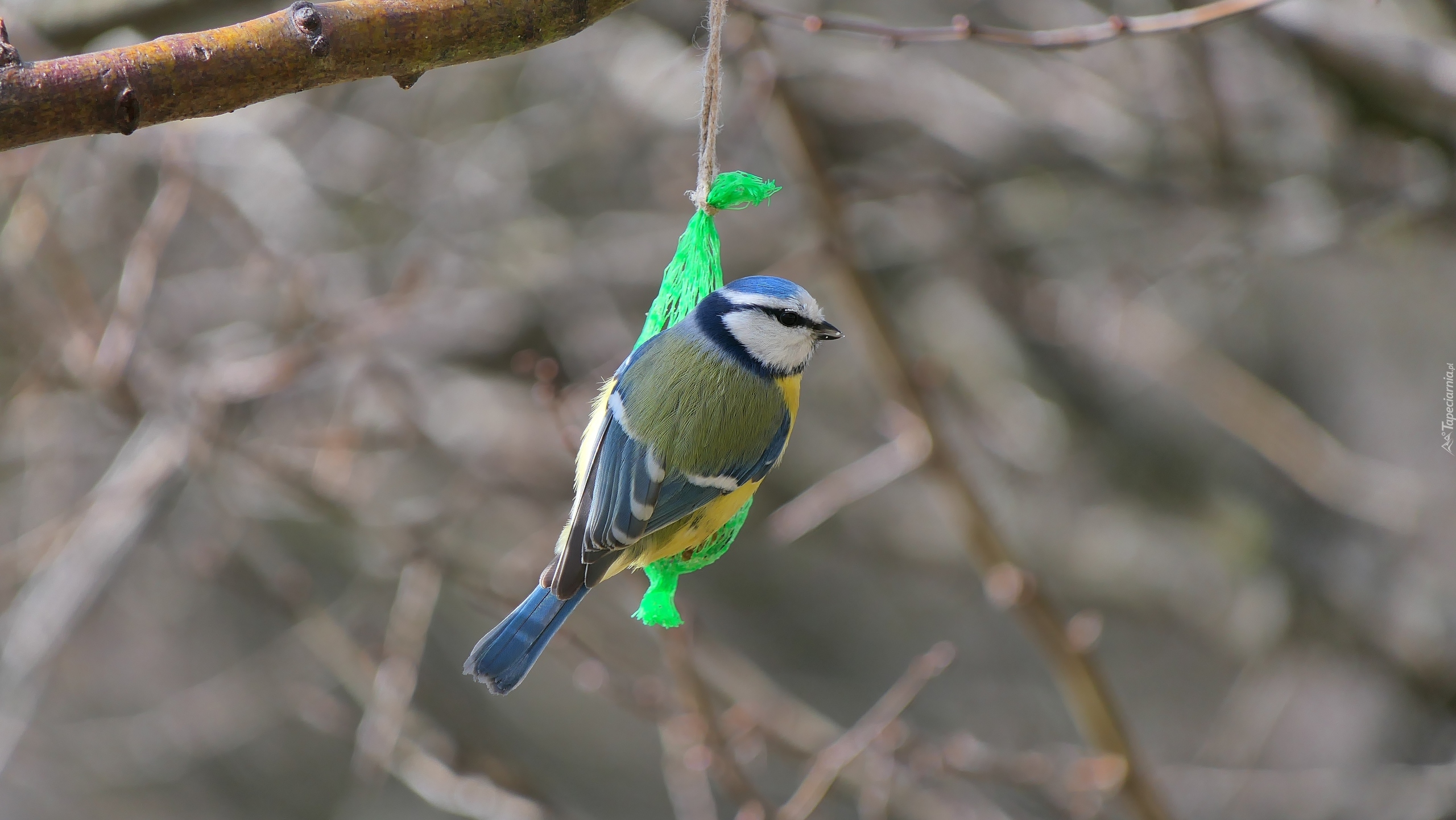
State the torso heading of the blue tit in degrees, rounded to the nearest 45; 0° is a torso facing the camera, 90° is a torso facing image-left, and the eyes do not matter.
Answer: approximately 225°

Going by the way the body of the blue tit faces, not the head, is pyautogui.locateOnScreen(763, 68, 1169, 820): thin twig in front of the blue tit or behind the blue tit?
in front

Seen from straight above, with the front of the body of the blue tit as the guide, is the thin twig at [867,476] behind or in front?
in front

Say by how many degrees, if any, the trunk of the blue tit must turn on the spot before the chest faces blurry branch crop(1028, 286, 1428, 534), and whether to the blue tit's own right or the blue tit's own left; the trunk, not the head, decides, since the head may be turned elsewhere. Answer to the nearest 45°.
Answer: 0° — it already faces it
